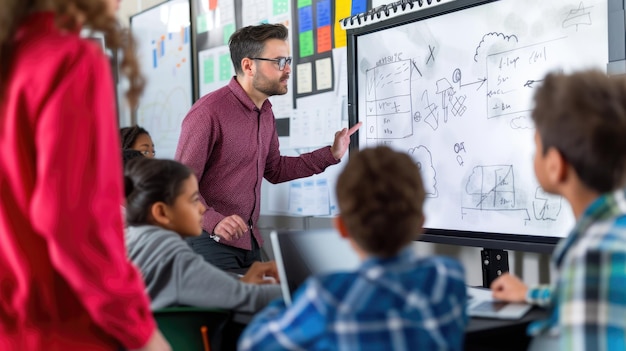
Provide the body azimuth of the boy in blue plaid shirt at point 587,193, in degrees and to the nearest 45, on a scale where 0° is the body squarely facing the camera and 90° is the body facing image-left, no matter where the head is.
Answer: approximately 135°

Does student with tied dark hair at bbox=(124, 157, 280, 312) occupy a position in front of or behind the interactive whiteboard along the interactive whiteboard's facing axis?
in front

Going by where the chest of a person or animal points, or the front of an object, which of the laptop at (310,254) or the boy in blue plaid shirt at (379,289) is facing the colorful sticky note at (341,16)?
the boy in blue plaid shirt

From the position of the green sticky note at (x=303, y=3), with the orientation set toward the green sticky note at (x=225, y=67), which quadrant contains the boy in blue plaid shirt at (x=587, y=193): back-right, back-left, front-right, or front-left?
back-left

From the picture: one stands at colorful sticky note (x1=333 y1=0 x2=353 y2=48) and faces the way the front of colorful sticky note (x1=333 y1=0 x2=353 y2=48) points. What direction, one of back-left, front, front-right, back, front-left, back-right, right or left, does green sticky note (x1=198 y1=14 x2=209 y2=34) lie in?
back-right

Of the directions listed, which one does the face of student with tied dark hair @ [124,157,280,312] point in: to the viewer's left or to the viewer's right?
to the viewer's right

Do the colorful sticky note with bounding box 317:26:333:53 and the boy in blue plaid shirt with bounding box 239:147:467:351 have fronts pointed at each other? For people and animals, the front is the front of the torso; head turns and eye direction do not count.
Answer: yes

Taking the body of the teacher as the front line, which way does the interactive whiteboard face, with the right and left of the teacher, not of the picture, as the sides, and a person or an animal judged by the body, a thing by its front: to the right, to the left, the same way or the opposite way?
to the right

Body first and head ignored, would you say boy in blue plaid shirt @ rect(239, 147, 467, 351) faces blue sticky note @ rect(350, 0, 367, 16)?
yes

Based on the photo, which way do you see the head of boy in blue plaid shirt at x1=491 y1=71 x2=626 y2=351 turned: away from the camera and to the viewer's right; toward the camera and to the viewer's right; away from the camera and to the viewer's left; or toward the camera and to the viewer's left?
away from the camera and to the viewer's left

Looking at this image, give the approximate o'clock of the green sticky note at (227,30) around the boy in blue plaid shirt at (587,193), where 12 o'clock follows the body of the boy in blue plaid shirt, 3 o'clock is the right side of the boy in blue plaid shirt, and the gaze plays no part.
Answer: The green sticky note is roughly at 12 o'clock from the boy in blue plaid shirt.
